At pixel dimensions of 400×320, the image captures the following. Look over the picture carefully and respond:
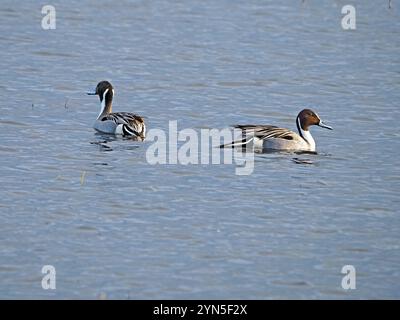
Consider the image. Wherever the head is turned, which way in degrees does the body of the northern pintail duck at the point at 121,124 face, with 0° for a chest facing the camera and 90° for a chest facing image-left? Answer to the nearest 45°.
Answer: approximately 135°

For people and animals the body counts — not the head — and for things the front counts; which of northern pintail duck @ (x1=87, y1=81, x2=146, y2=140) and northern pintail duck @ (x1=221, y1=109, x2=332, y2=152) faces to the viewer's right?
northern pintail duck @ (x1=221, y1=109, x2=332, y2=152)

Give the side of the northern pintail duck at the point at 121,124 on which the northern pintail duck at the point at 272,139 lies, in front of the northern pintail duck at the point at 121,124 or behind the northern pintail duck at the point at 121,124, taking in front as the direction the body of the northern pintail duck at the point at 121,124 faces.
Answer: behind

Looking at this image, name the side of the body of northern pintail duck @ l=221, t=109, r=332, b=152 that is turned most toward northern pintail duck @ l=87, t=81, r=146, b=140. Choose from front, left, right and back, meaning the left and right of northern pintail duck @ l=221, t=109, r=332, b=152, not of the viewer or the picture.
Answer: back

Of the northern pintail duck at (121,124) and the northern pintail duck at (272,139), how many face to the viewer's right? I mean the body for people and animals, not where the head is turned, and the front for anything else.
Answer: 1

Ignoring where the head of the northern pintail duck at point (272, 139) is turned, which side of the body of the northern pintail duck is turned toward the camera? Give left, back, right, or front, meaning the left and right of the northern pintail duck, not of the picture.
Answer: right
